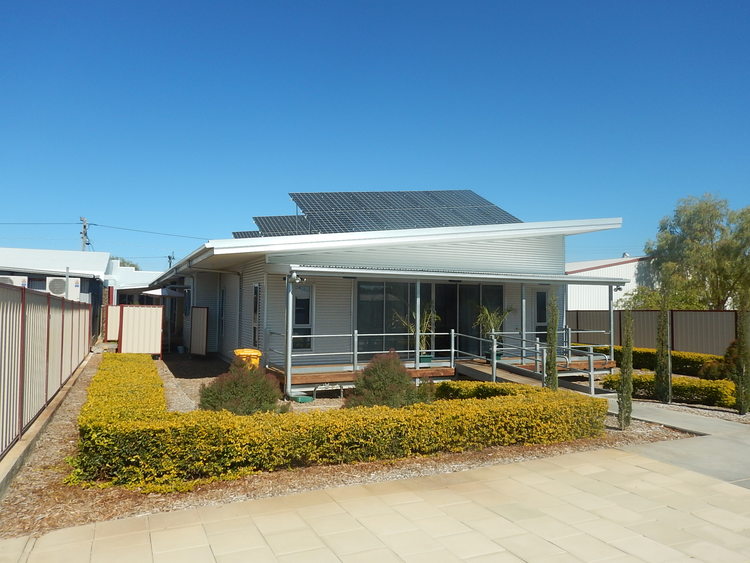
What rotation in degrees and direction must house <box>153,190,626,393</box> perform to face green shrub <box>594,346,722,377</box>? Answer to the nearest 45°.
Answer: approximately 45° to its left

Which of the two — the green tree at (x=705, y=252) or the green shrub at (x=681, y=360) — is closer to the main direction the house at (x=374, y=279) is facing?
the green shrub

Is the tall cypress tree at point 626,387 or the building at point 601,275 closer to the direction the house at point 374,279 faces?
the tall cypress tree

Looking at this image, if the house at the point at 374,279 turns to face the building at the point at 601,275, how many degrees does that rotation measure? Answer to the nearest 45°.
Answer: approximately 90° to its left

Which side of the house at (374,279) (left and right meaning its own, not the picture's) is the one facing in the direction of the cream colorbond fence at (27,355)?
right

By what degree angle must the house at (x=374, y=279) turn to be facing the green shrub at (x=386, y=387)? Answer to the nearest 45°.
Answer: approximately 45° to its right

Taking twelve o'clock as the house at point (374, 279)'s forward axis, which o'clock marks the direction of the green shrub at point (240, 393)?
The green shrub is roughly at 2 o'clock from the house.

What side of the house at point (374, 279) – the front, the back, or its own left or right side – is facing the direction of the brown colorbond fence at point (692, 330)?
left

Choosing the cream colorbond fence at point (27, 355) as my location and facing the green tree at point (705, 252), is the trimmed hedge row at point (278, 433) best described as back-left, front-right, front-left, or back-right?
front-right

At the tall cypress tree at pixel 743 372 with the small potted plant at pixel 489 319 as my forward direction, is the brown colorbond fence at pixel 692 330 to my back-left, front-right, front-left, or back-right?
front-right

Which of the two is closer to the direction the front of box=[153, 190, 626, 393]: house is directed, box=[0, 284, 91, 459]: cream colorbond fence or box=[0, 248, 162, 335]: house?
the cream colorbond fence

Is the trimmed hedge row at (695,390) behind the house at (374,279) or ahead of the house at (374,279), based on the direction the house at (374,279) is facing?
ahead

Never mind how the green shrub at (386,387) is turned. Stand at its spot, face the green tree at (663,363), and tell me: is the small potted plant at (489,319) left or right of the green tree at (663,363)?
left
